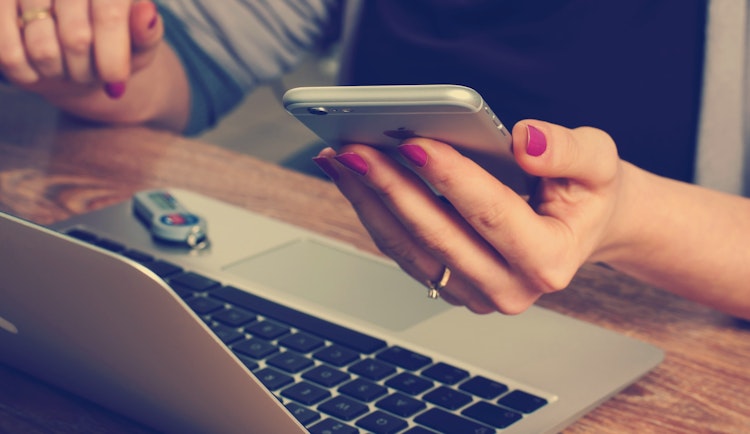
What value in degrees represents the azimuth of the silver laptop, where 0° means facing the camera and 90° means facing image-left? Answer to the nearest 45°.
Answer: approximately 225°

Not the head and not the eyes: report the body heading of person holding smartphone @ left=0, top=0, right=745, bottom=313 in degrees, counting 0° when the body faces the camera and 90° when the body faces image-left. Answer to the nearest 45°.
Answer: approximately 0°

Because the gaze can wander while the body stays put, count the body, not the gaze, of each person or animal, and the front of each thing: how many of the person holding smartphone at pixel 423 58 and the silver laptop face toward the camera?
1
